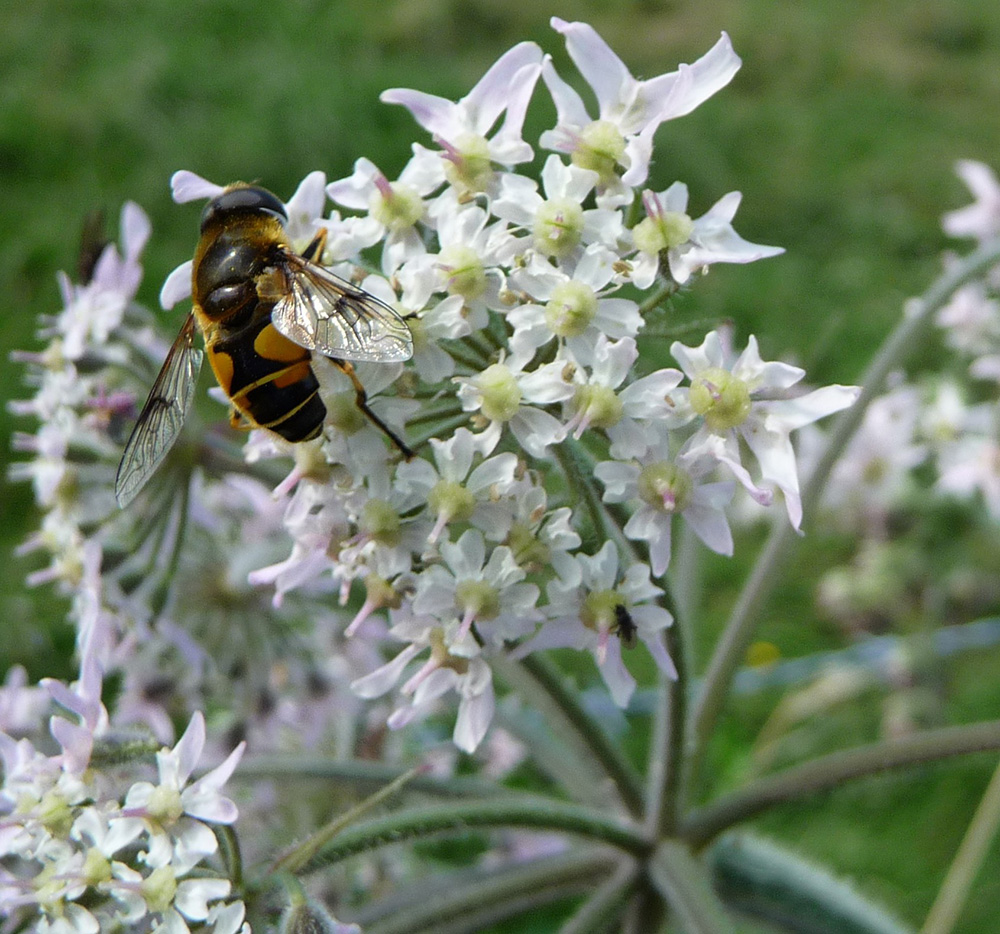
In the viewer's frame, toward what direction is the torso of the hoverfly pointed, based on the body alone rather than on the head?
away from the camera
